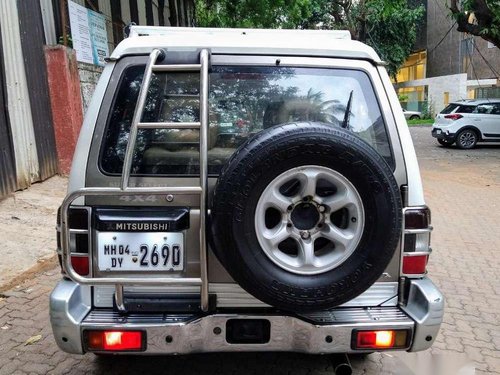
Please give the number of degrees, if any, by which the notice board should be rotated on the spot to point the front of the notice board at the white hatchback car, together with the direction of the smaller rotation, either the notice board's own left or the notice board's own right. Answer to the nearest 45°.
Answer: approximately 45° to the notice board's own left

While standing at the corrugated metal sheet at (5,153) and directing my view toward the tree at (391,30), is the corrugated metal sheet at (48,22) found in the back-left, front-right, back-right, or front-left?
front-left

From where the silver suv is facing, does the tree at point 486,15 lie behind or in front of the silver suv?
in front

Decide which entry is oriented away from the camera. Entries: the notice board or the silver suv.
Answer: the silver suv

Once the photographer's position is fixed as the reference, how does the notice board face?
facing the viewer and to the right of the viewer

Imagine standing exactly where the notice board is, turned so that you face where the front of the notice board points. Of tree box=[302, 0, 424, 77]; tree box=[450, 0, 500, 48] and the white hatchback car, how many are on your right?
0

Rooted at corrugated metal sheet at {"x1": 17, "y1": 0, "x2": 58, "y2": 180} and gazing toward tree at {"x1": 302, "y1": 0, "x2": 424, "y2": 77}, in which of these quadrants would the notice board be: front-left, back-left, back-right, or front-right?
front-left

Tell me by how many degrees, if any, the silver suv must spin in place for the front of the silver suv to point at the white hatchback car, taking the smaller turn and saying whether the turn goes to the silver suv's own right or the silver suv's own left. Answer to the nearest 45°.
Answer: approximately 45° to the silver suv's own right

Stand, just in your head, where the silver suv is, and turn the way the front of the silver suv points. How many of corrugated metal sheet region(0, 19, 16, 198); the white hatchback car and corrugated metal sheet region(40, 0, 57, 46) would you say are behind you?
0

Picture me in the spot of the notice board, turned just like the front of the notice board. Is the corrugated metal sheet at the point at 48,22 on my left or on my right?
on my right

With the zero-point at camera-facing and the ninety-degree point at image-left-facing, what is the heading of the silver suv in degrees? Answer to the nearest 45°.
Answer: approximately 180°

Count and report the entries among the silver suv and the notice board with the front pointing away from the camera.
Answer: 1

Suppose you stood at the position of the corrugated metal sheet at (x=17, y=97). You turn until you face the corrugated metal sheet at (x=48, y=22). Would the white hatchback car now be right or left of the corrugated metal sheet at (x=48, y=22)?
right

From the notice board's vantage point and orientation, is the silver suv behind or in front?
in front

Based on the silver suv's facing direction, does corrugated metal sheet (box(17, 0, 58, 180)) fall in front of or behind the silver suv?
in front
